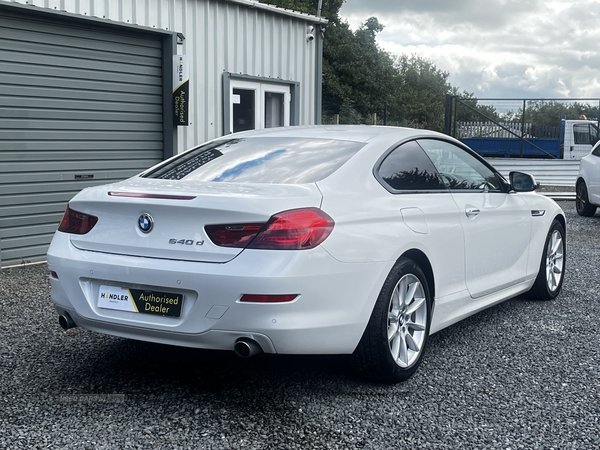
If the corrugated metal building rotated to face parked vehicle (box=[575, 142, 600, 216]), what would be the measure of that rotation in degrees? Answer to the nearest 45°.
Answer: approximately 45° to its left

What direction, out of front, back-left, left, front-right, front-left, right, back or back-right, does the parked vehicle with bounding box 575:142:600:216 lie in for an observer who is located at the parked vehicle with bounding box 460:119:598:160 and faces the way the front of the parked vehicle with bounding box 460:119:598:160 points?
right

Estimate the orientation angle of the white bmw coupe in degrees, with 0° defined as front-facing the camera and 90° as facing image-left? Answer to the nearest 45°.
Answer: approximately 225°

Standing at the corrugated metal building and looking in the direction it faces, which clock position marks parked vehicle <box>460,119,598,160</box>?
The parked vehicle is roughly at 9 o'clock from the corrugated metal building.

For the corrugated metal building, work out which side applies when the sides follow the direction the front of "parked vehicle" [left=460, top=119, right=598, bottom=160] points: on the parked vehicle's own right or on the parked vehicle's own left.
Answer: on the parked vehicle's own right

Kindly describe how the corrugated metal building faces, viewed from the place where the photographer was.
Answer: facing the viewer and to the right of the viewer

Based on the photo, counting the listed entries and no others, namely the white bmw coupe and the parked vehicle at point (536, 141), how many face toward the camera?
0

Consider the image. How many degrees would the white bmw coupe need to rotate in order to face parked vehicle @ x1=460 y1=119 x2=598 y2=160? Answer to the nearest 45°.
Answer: approximately 45° to its left

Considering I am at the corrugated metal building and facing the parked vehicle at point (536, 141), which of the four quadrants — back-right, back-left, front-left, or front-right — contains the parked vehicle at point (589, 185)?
front-right

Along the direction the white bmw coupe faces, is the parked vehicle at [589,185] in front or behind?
in front

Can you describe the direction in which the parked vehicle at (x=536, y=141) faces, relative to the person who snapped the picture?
facing to the right of the viewer
